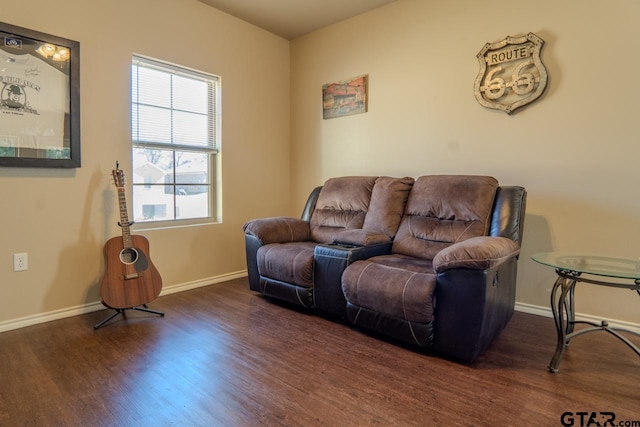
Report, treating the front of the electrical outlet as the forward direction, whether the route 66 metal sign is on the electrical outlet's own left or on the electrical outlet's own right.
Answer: on the electrical outlet's own left

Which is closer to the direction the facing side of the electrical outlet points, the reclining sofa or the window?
the reclining sofa

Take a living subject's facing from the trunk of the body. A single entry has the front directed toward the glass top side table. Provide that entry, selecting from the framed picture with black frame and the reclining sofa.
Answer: the framed picture with black frame

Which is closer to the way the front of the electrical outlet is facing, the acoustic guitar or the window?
the acoustic guitar

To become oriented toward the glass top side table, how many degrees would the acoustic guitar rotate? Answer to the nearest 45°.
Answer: approximately 45° to its left

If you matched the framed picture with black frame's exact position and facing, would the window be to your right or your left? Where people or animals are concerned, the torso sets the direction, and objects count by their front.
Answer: on your left
